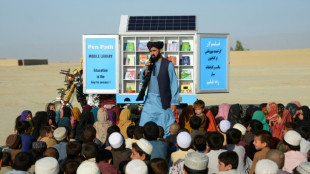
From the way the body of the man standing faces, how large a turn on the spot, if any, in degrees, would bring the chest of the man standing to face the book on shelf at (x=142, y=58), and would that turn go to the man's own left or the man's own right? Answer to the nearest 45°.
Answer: approximately 135° to the man's own right

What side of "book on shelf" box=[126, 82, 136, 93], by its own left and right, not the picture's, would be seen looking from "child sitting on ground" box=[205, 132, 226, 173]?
front

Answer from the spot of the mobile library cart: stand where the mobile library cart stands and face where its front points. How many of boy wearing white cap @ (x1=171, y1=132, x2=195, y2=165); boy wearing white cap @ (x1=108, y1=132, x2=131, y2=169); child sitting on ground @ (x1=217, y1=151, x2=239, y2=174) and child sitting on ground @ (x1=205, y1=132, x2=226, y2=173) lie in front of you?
4

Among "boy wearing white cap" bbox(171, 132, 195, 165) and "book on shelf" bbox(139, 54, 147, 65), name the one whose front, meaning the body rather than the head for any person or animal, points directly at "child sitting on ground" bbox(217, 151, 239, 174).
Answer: the book on shelf

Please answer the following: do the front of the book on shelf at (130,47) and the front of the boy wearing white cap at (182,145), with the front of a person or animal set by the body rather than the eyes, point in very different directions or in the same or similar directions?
very different directions

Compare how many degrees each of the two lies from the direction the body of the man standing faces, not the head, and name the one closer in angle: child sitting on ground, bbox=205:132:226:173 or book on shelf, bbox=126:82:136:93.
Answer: the child sitting on ground

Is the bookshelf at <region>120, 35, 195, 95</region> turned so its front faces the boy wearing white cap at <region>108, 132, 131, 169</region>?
yes

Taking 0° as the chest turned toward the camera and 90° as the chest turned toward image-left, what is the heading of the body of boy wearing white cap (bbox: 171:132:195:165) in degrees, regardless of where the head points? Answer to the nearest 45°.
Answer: approximately 180°

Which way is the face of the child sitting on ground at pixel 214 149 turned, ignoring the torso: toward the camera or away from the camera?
away from the camera

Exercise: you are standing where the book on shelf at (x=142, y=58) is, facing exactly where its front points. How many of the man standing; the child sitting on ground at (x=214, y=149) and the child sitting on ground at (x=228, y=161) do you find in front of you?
3

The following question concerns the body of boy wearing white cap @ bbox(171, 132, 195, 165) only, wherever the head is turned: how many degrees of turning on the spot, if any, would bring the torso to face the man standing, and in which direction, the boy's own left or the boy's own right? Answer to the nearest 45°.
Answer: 0° — they already face them

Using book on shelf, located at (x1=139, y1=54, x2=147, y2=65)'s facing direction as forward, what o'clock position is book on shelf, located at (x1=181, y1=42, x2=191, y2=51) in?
book on shelf, located at (x1=181, y1=42, x2=191, y2=51) is roughly at 9 o'clock from book on shelf, located at (x1=139, y1=54, x2=147, y2=65).

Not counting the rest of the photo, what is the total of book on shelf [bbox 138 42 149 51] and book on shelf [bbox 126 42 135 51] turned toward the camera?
2

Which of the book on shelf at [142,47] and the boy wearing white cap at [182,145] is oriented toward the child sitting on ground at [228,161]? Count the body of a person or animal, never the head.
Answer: the book on shelf

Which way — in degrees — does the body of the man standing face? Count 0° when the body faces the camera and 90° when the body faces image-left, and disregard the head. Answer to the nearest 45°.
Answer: approximately 45°

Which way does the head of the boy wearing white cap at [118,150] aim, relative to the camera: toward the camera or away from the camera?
away from the camera
